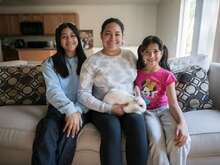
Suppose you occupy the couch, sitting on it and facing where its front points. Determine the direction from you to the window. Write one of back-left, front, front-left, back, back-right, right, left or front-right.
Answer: back-left

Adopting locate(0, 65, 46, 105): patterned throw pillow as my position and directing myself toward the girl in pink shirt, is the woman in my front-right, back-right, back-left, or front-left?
front-right

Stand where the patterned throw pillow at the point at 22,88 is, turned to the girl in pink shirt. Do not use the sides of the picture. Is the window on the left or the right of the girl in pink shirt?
left

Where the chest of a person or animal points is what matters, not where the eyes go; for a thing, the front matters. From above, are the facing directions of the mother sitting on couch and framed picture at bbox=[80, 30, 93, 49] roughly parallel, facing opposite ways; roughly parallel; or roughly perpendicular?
roughly parallel

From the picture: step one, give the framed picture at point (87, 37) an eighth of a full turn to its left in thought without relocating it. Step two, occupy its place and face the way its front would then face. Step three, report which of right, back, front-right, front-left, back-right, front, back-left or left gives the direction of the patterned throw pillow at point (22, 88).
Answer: front-right

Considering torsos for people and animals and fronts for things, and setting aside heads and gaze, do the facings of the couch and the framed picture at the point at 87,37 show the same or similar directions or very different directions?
same or similar directions

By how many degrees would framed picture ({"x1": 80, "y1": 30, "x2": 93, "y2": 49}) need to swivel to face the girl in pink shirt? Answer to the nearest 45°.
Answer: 0° — it already faces them

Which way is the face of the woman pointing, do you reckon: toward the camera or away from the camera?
toward the camera

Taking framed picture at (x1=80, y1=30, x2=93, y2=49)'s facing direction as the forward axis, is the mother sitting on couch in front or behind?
in front

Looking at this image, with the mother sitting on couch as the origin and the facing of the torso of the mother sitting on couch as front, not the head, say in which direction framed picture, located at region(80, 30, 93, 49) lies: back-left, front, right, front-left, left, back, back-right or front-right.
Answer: back

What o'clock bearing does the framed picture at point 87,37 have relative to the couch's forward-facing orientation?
The framed picture is roughly at 6 o'clock from the couch.

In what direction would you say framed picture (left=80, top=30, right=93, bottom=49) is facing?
toward the camera

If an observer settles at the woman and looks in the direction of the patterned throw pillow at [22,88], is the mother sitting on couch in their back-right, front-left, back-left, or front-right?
back-right

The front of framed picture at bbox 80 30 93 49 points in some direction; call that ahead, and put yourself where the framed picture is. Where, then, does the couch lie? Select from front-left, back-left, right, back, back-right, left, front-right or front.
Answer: front

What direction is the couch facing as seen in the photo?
toward the camera
